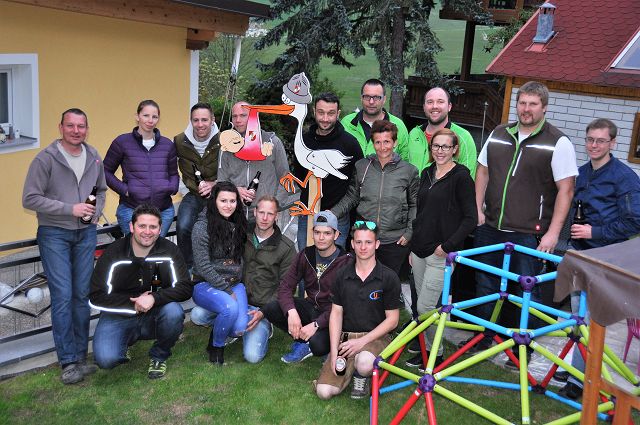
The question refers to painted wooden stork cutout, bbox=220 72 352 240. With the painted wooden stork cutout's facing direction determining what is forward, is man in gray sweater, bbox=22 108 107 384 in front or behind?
in front

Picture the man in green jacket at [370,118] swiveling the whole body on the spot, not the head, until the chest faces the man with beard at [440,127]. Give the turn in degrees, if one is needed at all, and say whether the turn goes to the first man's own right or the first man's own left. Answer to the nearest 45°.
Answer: approximately 45° to the first man's own left

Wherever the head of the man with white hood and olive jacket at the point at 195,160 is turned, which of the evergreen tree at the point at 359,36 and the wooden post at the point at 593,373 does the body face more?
the wooden post

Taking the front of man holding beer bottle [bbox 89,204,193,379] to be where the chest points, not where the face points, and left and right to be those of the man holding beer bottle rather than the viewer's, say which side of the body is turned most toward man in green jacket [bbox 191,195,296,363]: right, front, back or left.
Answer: left

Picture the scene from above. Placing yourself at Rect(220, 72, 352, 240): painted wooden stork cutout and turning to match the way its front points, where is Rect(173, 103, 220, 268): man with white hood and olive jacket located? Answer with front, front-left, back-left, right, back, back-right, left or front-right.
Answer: front

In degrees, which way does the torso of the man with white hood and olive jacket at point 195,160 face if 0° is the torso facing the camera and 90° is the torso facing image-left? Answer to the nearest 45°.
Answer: approximately 0°

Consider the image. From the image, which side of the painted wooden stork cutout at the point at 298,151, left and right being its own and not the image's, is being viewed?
left

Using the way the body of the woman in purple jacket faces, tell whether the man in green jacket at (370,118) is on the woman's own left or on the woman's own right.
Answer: on the woman's own left

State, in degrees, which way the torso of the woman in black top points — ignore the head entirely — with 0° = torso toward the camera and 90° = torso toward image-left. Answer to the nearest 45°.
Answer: approximately 45°

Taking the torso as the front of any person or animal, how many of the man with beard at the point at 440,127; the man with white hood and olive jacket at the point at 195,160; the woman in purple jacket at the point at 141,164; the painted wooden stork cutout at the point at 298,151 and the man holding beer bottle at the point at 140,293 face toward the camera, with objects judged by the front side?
4

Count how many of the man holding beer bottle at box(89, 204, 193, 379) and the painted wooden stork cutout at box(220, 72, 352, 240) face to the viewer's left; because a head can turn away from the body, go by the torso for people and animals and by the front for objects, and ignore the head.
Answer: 1

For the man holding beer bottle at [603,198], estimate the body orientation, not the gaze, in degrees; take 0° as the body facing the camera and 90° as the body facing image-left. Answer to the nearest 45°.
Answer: approximately 45°

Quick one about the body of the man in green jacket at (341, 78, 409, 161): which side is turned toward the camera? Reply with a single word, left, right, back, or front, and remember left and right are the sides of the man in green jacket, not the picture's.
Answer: front
